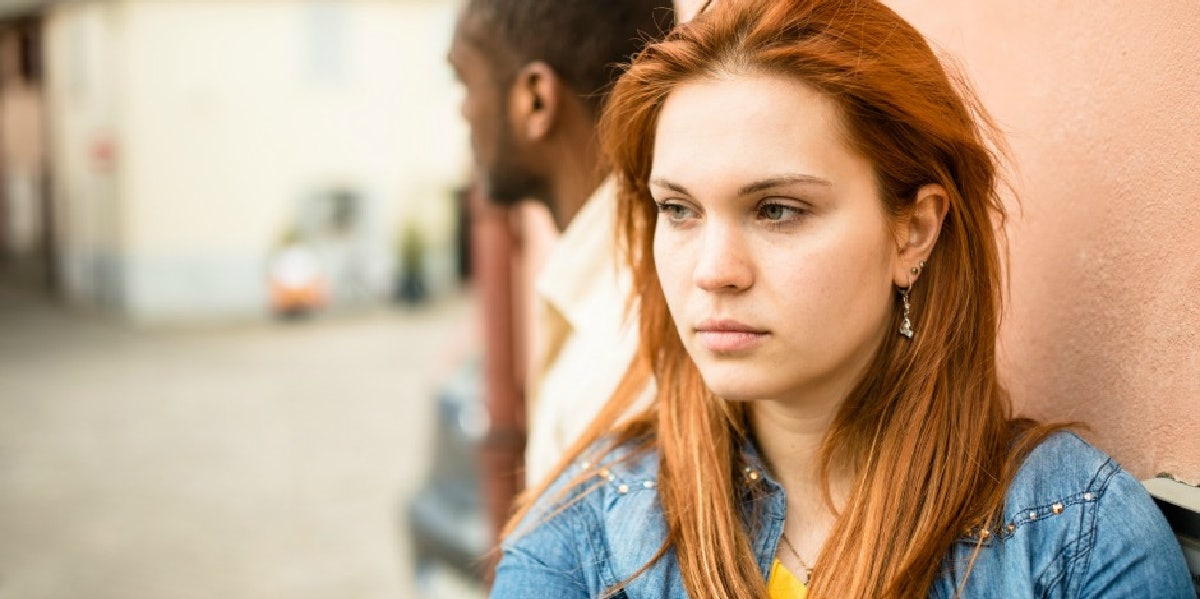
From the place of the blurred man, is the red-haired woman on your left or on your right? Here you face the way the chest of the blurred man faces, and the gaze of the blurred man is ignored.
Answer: on your left

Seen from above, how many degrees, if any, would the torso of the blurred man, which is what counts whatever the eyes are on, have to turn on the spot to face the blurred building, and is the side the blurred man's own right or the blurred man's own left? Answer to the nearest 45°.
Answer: approximately 90° to the blurred man's own right

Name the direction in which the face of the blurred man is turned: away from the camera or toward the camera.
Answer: away from the camera

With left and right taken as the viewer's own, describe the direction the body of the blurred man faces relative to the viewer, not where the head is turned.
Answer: facing to the left of the viewer

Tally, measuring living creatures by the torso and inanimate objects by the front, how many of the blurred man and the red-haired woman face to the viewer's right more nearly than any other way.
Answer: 0

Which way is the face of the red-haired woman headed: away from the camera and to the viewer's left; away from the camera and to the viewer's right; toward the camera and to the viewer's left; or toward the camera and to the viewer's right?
toward the camera and to the viewer's left

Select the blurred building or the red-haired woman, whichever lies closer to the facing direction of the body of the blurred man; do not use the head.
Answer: the blurred building

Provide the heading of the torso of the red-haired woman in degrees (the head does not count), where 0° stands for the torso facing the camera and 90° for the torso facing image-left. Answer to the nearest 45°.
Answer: approximately 45°

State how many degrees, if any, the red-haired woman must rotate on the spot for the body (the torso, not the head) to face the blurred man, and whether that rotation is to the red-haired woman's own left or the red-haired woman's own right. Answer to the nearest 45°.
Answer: approximately 90° to the red-haired woman's own right
